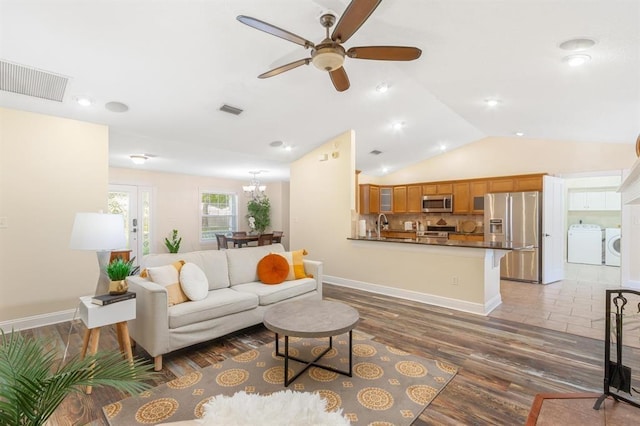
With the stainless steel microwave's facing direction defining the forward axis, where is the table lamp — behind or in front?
in front

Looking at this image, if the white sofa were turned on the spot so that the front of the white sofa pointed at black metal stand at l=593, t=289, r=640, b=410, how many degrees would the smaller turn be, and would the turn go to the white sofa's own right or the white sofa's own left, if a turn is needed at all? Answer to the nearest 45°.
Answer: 0° — it already faces it

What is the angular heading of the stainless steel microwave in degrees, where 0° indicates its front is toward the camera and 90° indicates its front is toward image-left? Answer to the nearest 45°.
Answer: approximately 0°

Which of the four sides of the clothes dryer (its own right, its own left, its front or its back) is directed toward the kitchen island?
front

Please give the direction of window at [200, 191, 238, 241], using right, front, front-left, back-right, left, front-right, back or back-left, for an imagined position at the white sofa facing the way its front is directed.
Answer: back-left

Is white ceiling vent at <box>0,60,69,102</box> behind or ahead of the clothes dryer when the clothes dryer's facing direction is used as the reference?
ahead

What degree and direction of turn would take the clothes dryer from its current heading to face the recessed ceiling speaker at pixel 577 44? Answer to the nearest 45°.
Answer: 0° — it already faces it

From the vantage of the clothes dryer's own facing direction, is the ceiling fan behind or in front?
in front

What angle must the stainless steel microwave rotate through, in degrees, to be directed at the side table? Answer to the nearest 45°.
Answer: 0° — it already faces it

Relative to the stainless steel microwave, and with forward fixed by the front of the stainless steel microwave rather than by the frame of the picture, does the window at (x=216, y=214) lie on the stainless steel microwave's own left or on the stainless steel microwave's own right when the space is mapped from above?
on the stainless steel microwave's own right

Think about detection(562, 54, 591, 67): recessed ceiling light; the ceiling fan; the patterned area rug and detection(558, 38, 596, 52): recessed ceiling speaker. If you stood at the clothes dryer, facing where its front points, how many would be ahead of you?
4

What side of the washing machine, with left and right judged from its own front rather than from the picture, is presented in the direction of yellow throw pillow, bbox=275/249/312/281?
front
